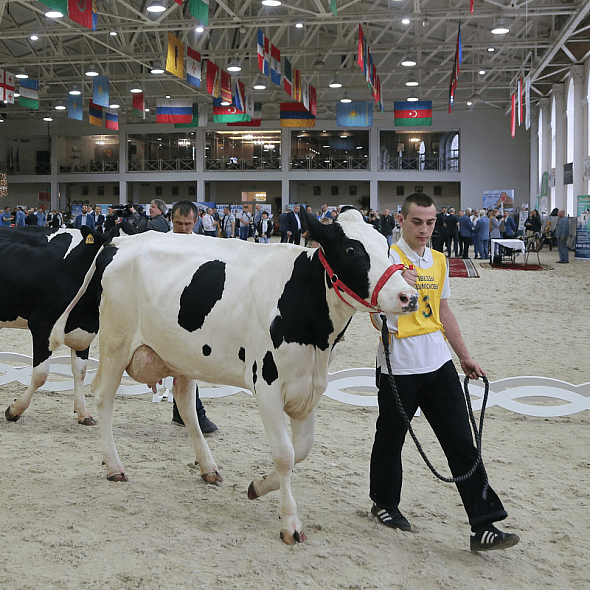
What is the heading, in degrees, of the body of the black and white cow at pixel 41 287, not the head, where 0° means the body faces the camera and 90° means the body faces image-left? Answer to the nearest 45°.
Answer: approximately 270°

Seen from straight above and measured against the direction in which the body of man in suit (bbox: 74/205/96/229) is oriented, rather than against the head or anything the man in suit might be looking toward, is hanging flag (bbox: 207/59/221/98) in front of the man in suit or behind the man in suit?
in front

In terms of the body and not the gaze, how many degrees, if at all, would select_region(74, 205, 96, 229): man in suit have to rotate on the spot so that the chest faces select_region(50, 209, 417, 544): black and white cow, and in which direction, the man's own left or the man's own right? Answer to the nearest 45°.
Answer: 0° — they already face it

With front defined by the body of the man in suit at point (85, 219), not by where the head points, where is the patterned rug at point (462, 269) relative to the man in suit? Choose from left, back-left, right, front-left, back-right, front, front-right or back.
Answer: front-left

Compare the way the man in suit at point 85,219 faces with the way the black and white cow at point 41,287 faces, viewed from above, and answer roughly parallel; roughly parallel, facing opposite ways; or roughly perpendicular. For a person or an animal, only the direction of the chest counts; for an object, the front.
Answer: roughly perpendicular

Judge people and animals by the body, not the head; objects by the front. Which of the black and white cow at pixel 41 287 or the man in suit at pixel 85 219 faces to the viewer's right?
the black and white cow

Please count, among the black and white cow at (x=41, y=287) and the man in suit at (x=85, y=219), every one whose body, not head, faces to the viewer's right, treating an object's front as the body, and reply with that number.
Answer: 1

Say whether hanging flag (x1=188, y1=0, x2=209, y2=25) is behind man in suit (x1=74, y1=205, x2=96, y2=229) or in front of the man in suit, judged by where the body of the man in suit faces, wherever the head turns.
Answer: in front

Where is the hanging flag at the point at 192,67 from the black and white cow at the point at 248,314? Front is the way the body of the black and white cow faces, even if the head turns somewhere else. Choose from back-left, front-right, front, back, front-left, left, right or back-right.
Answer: back-left

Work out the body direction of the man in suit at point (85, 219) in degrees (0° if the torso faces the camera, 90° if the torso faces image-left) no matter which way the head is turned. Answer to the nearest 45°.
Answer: approximately 0°

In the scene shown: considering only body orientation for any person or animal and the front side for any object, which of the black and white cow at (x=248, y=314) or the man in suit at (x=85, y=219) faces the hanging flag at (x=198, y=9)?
the man in suit
